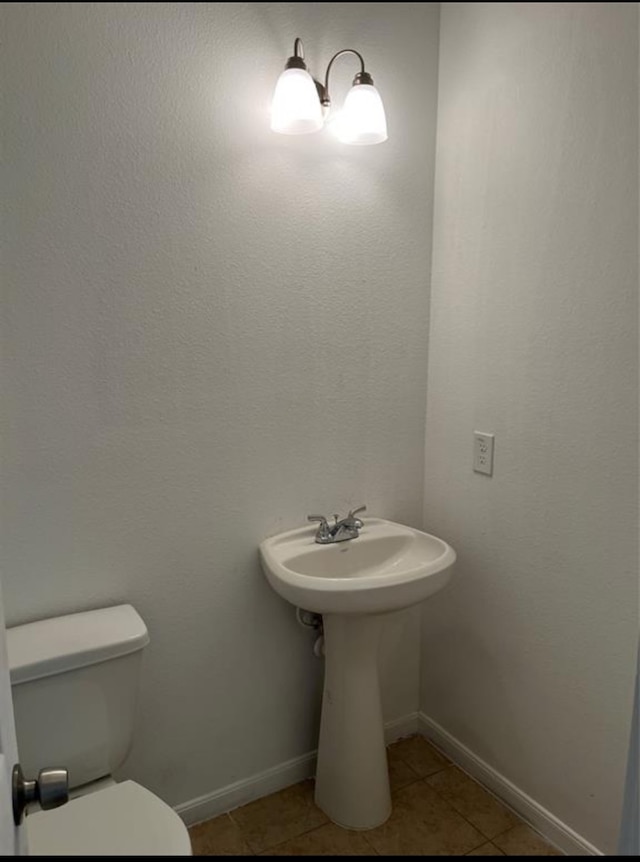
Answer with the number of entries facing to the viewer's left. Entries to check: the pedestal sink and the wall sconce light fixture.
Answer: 0

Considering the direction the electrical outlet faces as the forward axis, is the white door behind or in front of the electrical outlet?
in front

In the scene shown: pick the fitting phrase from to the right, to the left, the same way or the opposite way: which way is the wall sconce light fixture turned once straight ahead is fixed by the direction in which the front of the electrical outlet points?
to the left

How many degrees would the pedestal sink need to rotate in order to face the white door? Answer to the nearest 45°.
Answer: approximately 45° to its right

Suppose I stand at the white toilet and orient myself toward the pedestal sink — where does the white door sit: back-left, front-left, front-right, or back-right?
back-right

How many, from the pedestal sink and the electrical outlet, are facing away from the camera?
0

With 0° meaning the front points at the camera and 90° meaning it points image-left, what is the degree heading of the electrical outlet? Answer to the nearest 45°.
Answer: approximately 45°

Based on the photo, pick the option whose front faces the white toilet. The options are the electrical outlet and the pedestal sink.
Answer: the electrical outlet

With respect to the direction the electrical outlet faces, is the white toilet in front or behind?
in front
